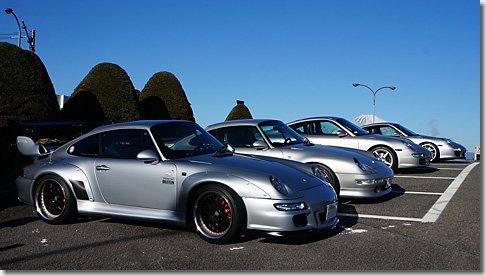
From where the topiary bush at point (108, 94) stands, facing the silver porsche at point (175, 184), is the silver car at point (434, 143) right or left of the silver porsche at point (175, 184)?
left

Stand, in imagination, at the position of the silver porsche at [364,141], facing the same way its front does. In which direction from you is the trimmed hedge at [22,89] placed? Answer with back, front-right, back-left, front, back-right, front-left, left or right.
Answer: back-right

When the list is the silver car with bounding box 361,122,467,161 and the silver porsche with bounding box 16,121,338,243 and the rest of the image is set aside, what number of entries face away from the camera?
0

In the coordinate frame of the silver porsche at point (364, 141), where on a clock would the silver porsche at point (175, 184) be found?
the silver porsche at point (175, 184) is roughly at 2 o'clock from the silver porsche at point (364, 141).

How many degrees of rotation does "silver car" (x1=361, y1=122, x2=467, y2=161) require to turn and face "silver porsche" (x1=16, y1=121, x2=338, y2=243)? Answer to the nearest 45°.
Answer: approximately 45° to its right

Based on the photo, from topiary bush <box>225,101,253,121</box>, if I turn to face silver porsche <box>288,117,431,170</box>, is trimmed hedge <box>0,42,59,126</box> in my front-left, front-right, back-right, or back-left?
front-right

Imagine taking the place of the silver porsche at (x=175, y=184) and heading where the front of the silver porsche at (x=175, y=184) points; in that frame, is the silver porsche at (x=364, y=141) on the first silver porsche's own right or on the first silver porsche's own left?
on the first silver porsche's own left

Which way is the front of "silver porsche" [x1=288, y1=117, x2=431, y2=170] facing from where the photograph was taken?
facing the viewer and to the right of the viewer

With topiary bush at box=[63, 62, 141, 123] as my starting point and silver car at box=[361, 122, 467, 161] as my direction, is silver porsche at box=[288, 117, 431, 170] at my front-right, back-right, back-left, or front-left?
front-right

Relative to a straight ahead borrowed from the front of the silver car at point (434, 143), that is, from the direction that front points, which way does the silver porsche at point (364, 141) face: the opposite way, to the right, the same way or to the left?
the same way

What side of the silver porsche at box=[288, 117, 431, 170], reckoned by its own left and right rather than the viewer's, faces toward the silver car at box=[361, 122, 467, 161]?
left

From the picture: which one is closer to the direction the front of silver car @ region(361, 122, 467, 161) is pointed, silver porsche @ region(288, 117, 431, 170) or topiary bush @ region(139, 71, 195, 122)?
the silver porsche

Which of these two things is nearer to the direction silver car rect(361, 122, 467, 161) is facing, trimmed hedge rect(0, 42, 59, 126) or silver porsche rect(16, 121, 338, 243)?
the silver porsche

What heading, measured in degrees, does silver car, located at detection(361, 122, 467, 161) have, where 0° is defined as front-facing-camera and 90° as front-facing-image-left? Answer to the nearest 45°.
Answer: approximately 315°

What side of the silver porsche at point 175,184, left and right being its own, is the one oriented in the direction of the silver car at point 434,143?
left

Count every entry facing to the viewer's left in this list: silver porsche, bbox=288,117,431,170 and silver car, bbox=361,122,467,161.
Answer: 0

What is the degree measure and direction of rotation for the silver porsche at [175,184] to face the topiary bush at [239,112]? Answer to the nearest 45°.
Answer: approximately 135° to its left

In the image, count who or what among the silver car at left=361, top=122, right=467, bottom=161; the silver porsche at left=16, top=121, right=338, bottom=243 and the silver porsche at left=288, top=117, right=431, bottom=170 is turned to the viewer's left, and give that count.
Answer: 0

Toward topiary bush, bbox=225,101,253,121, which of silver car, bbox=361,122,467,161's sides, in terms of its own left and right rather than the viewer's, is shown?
back
